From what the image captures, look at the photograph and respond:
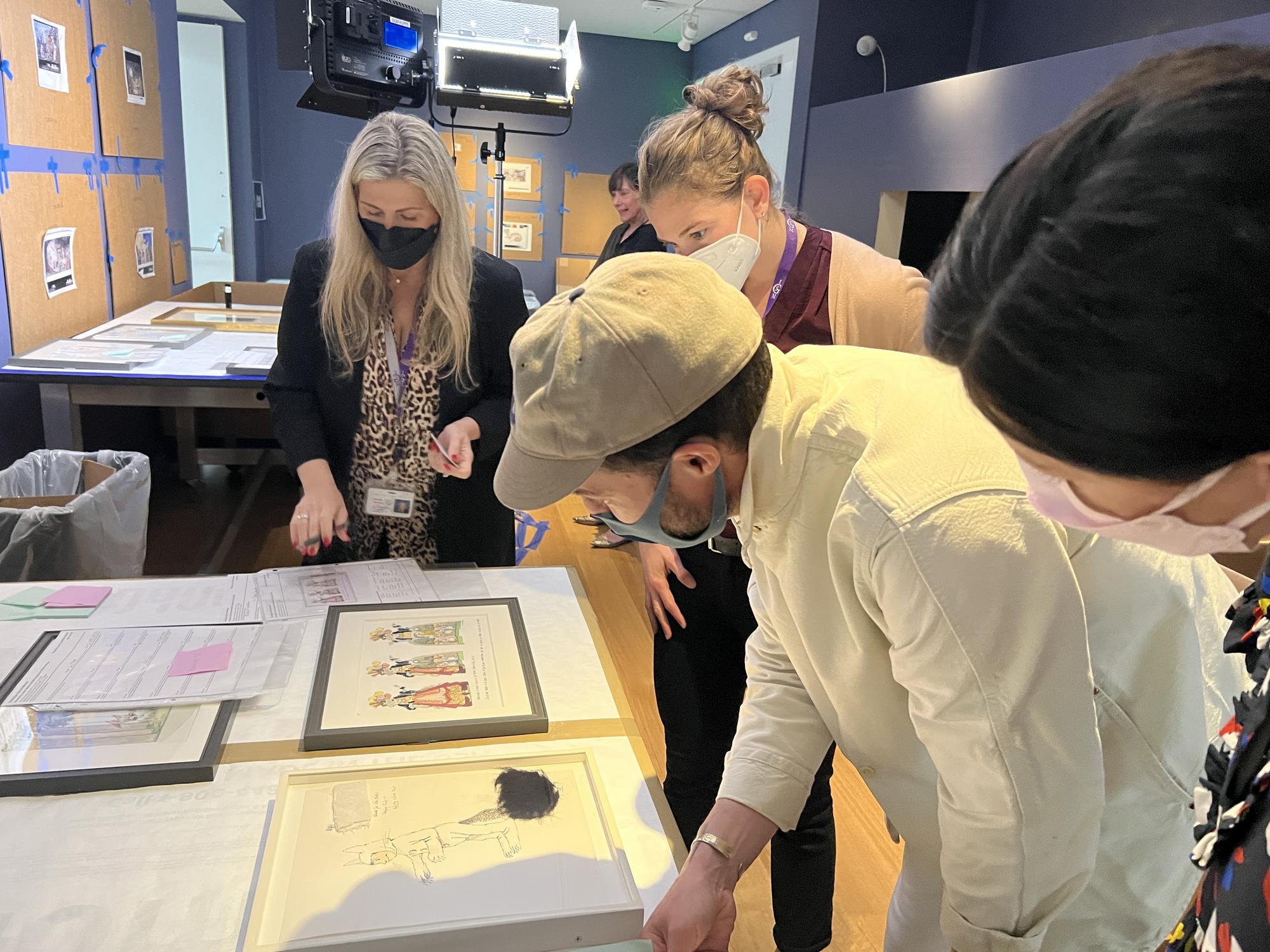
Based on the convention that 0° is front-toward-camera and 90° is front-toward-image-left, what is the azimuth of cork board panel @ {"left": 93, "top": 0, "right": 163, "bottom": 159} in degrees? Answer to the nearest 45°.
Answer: approximately 315°

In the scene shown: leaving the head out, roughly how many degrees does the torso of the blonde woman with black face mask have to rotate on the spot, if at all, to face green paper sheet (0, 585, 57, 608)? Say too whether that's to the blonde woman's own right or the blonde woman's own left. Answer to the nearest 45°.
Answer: approximately 45° to the blonde woman's own right

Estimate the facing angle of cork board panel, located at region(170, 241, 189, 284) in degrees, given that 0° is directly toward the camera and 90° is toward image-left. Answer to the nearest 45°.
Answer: approximately 315°

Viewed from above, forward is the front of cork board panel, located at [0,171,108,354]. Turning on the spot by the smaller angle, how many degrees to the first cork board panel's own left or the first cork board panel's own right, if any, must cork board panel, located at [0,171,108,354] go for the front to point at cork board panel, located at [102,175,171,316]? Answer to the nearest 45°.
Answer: approximately 135° to the first cork board panel's own left

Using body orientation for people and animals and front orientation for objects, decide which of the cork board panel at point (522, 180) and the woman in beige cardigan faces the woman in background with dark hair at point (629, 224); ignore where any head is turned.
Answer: the cork board panel
